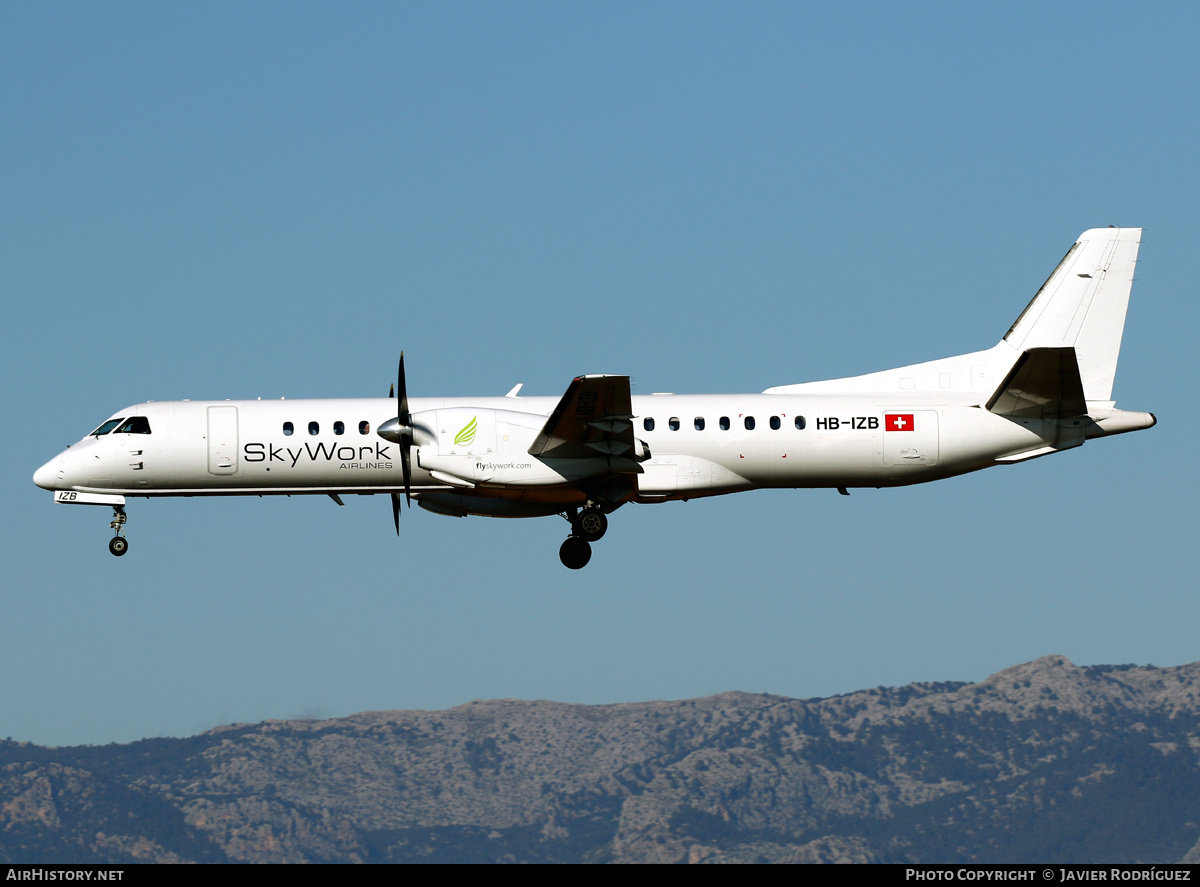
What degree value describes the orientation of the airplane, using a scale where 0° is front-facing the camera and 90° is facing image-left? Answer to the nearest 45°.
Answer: approximately 90°
